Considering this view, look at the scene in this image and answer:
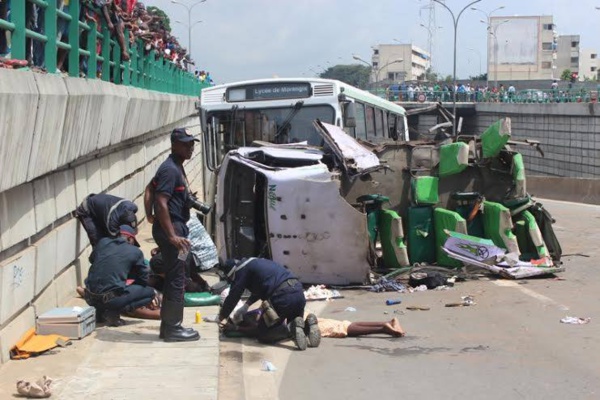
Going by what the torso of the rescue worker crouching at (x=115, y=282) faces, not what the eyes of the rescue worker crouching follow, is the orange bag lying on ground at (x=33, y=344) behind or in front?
behind

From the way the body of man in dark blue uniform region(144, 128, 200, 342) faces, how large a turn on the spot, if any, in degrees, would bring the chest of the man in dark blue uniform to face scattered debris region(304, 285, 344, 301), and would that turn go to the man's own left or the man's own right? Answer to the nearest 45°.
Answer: approximately 45° to the man's own left

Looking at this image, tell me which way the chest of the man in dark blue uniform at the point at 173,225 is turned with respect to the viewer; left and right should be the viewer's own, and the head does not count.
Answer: facing to the right of the viewer

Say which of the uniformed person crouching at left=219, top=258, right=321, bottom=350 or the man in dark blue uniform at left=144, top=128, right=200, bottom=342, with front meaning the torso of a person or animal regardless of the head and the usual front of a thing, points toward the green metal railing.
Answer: the uniformed person crouching

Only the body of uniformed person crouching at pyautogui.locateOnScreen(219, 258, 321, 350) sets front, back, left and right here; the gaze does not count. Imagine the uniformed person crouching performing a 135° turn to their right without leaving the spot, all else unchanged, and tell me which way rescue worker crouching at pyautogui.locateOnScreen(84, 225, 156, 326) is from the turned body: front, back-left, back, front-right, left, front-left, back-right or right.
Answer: back

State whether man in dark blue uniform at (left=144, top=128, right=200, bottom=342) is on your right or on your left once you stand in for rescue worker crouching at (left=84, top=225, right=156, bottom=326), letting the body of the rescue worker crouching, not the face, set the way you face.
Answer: on your right
